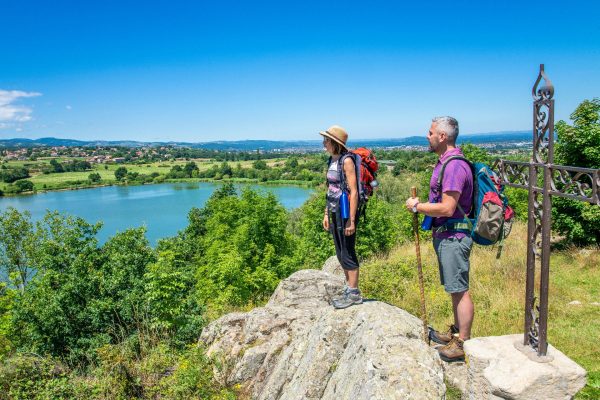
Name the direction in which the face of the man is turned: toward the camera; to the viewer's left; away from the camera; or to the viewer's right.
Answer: to the viewer's left

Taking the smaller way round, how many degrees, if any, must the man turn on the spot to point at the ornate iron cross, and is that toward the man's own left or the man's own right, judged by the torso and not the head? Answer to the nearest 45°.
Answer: approximately 135° to the man's own left

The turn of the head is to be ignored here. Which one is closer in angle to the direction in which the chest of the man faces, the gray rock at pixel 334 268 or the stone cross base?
the gray rock

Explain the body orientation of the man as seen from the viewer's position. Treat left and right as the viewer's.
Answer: facing to the left of the viewer

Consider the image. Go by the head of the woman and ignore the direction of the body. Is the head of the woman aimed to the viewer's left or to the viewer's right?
to the viewer's left
